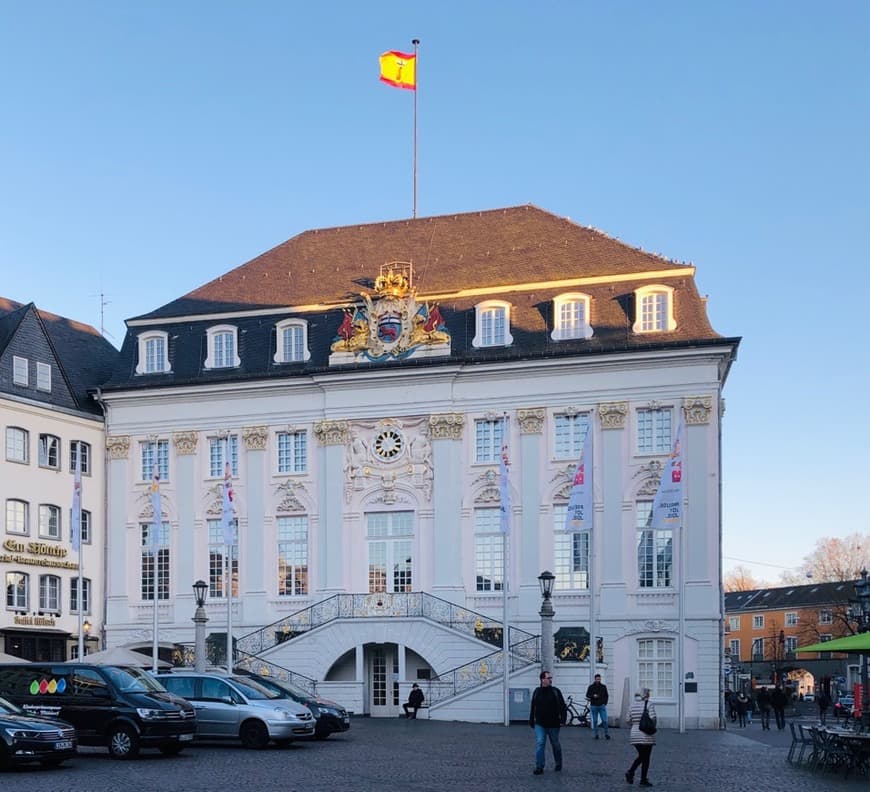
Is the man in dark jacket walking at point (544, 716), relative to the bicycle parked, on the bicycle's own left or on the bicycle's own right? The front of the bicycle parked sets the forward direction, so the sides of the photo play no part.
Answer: on the bicycle's own left

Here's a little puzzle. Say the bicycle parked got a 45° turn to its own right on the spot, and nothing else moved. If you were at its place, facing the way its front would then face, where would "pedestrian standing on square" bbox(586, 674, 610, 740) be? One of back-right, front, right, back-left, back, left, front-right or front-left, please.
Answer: back-left

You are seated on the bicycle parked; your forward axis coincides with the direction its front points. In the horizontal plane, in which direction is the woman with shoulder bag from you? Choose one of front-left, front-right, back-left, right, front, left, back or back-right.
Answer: left

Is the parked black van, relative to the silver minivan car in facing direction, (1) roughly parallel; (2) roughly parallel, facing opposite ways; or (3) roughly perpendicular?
roughly parallel

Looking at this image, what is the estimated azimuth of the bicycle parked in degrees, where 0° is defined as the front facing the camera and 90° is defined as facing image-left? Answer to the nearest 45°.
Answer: approximately 90°

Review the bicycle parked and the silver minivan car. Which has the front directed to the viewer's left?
the bicycle parked

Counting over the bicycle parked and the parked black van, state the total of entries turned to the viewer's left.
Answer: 1

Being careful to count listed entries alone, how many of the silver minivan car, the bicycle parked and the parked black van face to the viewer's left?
1

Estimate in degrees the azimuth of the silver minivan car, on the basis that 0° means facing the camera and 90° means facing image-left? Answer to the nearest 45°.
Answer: approximately 315°

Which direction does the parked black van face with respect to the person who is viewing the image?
facing the viewer and to the right of the viewer

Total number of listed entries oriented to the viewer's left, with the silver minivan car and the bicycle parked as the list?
1

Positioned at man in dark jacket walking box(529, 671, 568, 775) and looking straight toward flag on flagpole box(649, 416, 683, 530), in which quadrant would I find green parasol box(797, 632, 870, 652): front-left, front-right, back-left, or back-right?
front-right

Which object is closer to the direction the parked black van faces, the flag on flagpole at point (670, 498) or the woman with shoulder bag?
the woman with shoulder bag

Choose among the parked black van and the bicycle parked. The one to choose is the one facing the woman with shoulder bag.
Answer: the parked black van

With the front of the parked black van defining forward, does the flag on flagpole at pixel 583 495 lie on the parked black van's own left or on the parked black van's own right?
on the parked black van's own left

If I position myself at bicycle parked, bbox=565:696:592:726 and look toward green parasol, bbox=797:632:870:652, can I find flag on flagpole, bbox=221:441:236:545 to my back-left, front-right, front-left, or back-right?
back-right

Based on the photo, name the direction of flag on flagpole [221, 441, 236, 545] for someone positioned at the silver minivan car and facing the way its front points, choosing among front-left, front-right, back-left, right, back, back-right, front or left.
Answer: back-left
